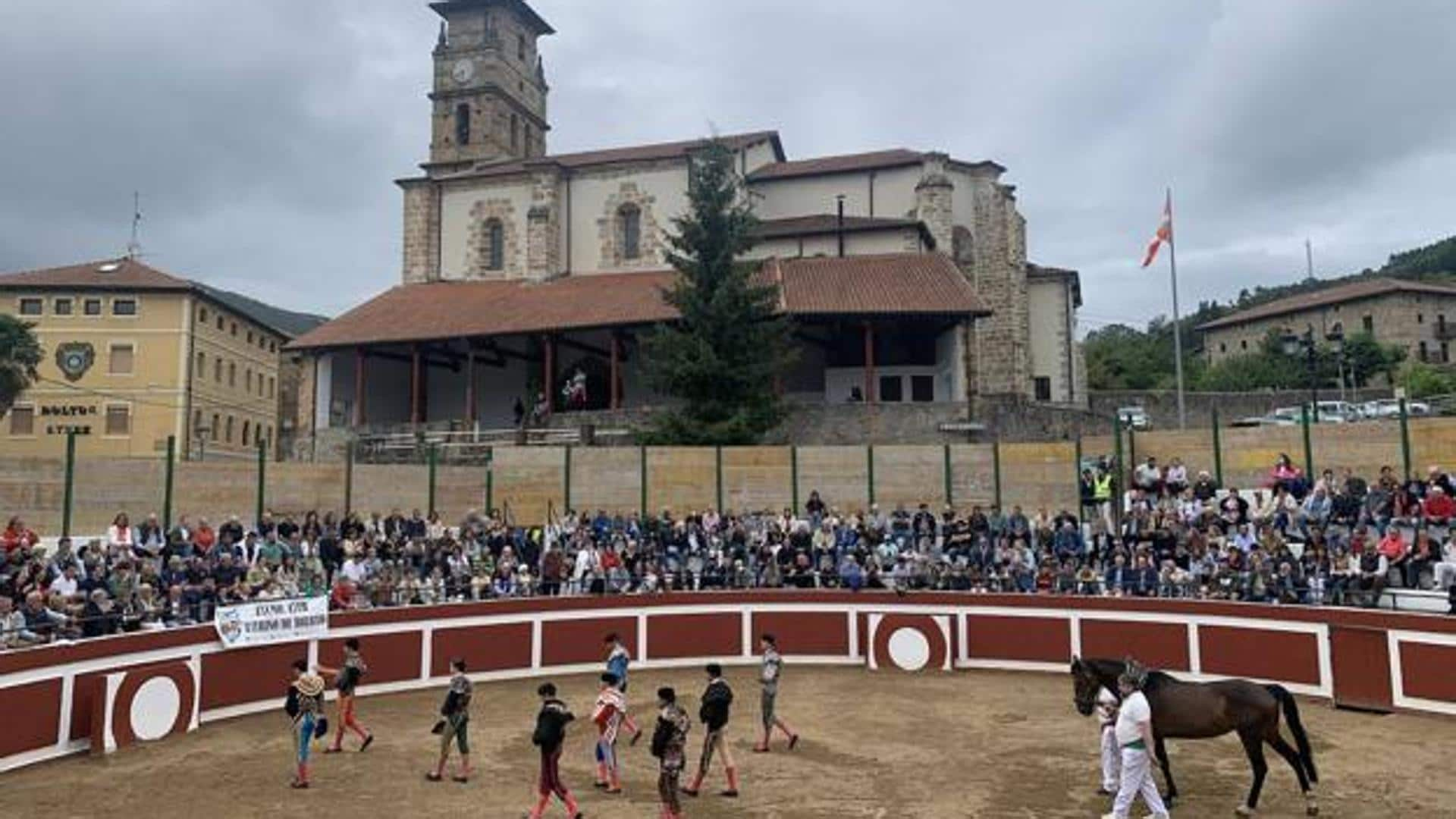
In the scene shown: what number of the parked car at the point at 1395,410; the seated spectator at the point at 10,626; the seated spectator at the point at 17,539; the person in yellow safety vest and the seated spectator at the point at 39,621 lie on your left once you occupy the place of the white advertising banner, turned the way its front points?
2

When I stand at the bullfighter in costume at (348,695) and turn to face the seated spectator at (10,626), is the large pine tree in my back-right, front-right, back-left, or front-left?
back-right

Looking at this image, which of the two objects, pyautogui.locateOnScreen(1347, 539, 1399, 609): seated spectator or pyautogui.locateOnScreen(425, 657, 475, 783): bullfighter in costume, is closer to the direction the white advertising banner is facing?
the bullfighter in costume

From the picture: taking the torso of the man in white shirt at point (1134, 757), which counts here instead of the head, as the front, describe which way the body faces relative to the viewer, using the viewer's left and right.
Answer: facing to the left of the viewer

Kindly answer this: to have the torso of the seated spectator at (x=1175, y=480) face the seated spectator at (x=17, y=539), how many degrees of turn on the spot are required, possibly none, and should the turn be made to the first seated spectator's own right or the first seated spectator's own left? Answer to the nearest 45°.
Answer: approximately 45° to the first seated spectator's own right

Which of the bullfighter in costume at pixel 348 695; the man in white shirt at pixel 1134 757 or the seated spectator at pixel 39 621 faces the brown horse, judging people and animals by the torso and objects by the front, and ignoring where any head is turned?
the seated spectator

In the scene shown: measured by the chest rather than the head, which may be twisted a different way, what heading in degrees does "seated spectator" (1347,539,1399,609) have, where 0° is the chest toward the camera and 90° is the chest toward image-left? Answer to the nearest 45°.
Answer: approximately 45°

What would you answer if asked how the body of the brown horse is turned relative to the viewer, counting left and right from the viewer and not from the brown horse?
facing to the left of the viewer

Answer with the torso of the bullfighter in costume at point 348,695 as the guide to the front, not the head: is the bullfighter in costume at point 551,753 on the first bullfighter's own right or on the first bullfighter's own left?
on the first bullfighter's own left

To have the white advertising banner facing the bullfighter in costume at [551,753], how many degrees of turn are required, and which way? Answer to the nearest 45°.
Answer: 0° — it already faces them

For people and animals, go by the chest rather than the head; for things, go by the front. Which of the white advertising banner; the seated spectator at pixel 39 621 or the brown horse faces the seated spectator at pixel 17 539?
the brown horse

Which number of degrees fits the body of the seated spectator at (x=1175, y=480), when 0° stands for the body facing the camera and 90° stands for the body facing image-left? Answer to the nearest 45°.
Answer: approximately 0°

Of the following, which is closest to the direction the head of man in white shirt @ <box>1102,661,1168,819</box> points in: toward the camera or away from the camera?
toward the camera
